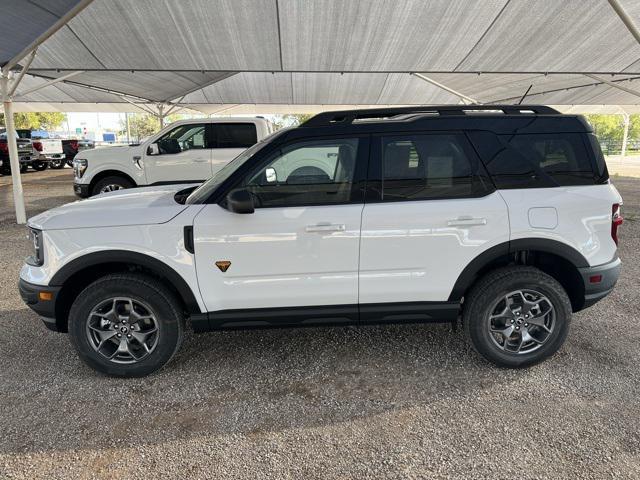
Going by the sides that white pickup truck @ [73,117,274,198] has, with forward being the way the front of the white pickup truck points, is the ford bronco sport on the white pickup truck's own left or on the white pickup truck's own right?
on the white pickup truck's own left

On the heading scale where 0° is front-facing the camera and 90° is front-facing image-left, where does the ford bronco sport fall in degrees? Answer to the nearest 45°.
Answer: approximately 90°

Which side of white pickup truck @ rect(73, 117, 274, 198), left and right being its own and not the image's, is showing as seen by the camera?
left

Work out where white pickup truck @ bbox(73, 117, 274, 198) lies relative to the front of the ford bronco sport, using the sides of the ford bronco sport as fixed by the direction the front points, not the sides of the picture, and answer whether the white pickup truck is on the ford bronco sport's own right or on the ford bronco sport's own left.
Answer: on the ford bronco sport's own right

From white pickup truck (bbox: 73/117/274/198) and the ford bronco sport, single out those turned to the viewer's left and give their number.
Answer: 2
